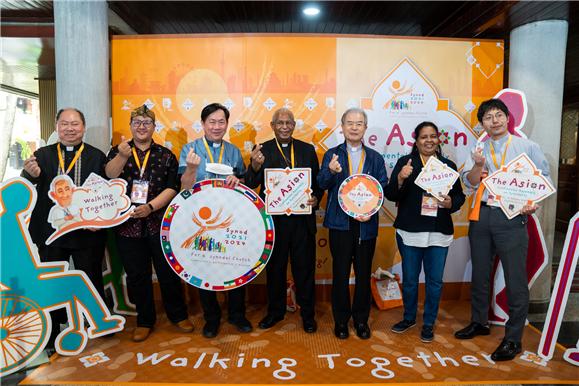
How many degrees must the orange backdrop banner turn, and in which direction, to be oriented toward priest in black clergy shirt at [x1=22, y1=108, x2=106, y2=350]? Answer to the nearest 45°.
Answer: approximately 45° to its right

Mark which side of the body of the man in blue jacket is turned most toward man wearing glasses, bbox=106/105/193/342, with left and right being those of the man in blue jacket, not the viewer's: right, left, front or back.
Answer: right

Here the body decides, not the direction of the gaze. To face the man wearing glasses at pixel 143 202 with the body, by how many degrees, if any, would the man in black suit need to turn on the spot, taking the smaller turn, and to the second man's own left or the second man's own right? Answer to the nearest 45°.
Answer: approximately 90° to the second man's own right
